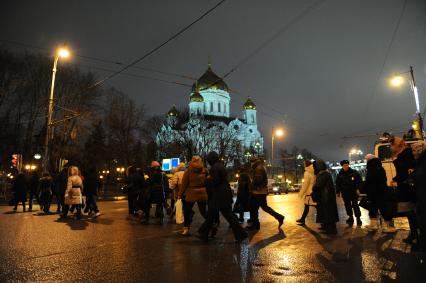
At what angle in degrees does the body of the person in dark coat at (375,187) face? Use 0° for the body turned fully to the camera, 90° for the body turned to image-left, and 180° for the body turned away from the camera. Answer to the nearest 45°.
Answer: approximately 90°

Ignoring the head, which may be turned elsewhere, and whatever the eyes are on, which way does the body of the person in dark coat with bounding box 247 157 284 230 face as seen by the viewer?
to the viewer's left

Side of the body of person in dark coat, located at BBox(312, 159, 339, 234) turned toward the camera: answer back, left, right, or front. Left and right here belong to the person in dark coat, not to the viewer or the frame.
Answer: left

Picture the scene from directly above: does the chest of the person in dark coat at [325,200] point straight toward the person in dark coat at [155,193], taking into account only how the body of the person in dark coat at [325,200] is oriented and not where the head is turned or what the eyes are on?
yes

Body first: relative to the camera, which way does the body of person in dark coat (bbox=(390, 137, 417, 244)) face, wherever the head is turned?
to the viewer's left

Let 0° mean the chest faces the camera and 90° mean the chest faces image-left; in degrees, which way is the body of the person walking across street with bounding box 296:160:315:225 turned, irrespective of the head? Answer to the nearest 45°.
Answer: approximately 90°

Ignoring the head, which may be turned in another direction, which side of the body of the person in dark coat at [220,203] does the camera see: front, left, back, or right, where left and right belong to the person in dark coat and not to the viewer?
left

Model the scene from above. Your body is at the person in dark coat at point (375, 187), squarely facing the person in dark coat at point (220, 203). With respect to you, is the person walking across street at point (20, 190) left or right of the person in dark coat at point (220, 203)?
right

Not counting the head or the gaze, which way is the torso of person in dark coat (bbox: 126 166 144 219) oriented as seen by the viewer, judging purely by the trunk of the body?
to the viewer's left
